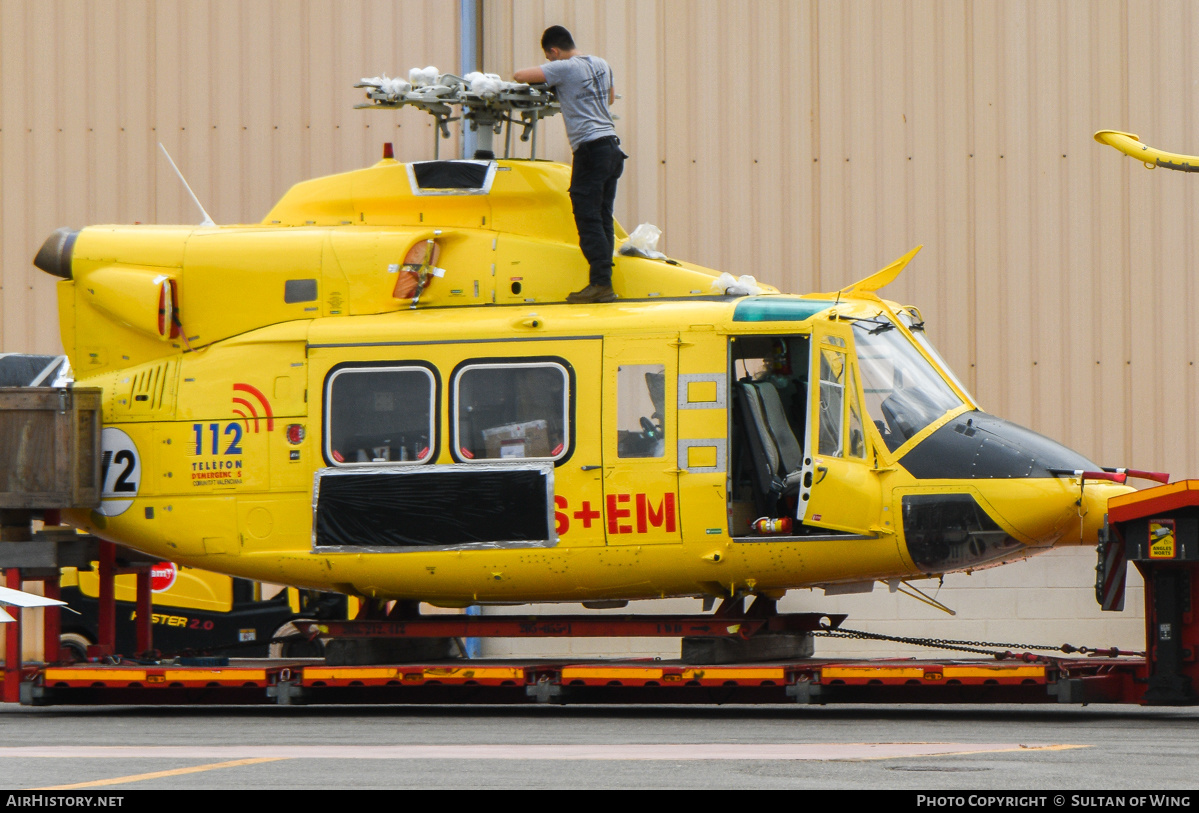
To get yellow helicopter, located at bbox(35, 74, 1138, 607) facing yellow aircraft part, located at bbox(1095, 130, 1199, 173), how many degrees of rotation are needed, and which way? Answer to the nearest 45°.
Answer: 0° — it already faces it

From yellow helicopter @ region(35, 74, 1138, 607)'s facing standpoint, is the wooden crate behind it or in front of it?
behind

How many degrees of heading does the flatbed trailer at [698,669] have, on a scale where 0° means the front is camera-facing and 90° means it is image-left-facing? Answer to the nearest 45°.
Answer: approximately 270°

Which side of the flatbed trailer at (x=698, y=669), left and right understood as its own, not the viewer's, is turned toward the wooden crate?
back

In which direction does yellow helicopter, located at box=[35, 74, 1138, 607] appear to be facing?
to the viewer's right
